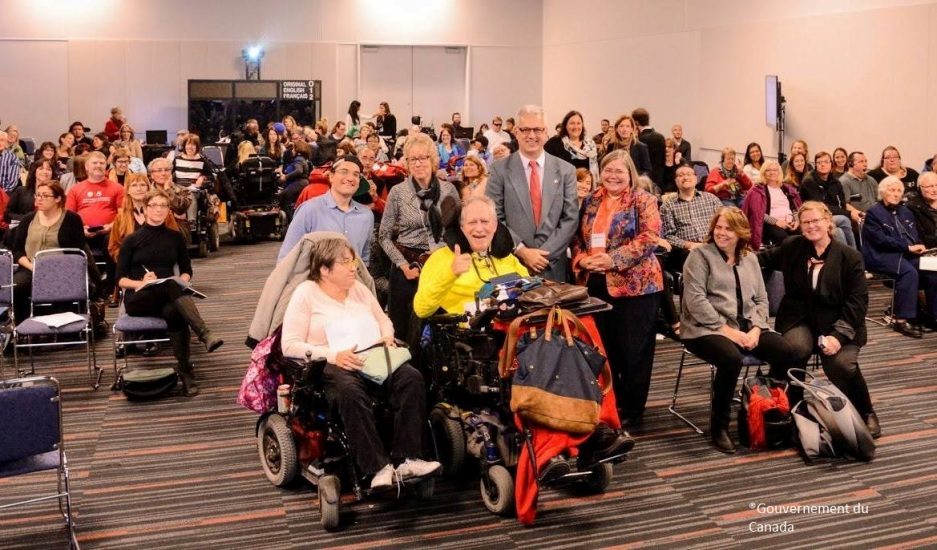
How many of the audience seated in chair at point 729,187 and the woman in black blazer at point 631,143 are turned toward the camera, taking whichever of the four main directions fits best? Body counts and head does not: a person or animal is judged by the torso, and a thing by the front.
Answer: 2

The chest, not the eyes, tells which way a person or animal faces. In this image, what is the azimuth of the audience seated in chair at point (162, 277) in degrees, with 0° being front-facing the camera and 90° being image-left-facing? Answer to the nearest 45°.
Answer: approximately 315°

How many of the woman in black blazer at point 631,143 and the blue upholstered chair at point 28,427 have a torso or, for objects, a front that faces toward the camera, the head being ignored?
1

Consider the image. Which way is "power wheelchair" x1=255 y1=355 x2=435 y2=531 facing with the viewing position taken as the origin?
facing the viewer and to the right of the viewer

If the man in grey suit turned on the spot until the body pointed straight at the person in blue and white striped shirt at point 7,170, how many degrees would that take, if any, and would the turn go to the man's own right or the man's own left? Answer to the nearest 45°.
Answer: approximately 135° to the man's own right

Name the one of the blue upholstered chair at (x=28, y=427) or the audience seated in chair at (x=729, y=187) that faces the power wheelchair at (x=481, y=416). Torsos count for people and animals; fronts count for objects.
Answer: the audience seated in chair

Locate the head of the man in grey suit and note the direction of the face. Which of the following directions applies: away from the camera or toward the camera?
toward the camera

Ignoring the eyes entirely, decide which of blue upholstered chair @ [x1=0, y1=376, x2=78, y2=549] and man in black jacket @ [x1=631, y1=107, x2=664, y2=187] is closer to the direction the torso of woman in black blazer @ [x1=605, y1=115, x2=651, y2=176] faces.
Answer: the blue upholstered chair

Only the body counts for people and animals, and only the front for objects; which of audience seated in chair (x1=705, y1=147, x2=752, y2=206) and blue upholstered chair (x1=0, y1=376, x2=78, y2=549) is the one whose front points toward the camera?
the audience seated in chair

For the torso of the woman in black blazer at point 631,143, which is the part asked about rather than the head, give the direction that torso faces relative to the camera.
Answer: toward the camera

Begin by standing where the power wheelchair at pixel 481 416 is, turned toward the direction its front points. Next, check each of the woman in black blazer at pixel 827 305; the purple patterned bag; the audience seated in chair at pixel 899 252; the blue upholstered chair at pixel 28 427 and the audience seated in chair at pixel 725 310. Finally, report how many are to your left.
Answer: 3

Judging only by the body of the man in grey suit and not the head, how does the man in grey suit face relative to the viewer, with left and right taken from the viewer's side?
facing the viewer

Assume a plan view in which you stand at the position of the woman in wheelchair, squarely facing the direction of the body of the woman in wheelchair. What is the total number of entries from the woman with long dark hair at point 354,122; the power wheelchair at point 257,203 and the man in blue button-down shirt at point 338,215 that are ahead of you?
0

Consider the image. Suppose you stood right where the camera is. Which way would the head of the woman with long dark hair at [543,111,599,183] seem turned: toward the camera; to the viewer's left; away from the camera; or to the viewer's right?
toward the camera
